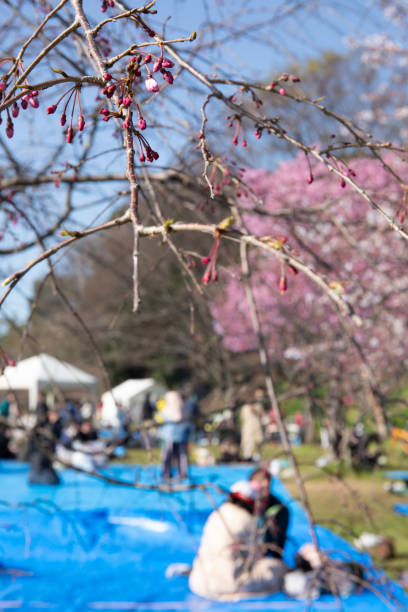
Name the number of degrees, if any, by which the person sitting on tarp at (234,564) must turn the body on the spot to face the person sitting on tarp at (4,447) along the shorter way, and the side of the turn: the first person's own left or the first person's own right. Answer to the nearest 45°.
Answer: approximately 90° to the first person's own left

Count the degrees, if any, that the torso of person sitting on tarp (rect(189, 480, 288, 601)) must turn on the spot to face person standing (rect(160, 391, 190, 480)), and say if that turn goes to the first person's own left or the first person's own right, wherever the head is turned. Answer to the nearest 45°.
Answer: approximately 45° to the first person's own left

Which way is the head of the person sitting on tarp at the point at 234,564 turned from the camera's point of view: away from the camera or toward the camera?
away from the camera

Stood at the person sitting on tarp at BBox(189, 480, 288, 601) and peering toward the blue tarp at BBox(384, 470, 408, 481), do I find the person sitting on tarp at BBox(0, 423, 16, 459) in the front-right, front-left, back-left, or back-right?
front-left

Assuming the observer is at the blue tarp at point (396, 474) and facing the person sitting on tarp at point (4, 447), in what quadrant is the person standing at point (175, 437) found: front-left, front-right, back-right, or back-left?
front-left

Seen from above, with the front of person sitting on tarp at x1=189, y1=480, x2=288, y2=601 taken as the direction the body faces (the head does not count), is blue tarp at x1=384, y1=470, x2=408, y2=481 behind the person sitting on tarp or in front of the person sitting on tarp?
in front

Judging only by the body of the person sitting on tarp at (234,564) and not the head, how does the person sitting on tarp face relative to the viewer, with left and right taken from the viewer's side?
facing away from the viewer and to the right of the viewer
